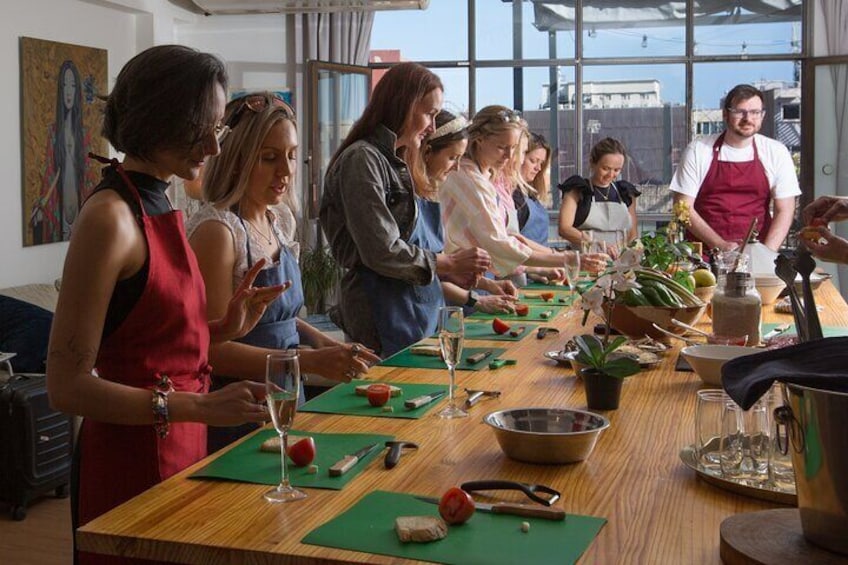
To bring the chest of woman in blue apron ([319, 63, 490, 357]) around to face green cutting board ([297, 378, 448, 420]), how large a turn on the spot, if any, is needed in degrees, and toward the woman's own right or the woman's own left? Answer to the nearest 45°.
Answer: approximately 90° to the woman's own right

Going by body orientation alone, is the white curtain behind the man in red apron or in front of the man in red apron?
behind

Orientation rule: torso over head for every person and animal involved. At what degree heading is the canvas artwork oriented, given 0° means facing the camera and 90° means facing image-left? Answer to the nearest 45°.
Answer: approximately 315°

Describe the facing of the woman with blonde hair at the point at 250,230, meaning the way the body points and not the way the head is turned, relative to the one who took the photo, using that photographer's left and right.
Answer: facing the viewer and to the right of the viewer

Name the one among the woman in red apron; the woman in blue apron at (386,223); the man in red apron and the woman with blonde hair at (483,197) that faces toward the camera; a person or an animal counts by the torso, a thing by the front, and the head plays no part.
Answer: the man in red apron

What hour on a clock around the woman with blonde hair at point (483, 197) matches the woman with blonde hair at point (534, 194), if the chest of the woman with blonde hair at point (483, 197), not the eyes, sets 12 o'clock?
the woman with blonde hair at point (534, 194) is roughly at 9 o'clock from the woman with blonde hair at point (483, 197).

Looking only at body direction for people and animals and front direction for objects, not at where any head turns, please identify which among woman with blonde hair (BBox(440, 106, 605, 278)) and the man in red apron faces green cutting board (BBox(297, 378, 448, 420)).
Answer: the man in red apron

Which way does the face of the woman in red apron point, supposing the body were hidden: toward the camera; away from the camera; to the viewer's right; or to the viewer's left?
to the viewer's right

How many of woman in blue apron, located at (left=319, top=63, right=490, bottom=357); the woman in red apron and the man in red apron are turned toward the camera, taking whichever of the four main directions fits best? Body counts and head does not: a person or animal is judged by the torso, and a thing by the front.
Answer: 1

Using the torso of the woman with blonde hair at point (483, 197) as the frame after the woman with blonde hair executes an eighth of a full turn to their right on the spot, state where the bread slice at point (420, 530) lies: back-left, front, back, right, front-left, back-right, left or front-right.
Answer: front-right

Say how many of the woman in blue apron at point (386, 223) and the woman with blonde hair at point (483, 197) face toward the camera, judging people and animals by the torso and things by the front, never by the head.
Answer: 0

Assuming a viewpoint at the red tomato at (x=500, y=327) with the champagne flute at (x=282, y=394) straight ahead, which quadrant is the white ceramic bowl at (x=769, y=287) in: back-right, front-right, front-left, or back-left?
back-left

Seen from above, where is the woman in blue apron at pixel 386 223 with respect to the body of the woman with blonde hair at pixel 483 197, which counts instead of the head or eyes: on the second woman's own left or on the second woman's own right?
on the second woman's own right

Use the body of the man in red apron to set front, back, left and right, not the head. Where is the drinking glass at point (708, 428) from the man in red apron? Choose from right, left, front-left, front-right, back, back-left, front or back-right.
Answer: front

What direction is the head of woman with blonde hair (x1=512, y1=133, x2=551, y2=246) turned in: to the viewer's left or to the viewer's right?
to the viewer's right

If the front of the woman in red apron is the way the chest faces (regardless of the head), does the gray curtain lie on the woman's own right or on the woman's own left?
on the woman's own left

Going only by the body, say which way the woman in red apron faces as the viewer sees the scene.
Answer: to the viewer's right

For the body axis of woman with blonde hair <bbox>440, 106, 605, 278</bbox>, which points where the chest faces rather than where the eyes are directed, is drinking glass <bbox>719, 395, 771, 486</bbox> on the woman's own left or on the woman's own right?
on the woman's own right

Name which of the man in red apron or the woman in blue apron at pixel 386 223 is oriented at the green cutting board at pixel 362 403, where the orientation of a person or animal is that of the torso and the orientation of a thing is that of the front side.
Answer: the man in red apron

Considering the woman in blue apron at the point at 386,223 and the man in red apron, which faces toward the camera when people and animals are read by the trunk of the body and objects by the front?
the man in red apron

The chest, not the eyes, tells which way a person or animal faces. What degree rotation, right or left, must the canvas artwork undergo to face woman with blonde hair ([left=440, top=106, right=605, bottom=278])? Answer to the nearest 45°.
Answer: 0° — it already faces them

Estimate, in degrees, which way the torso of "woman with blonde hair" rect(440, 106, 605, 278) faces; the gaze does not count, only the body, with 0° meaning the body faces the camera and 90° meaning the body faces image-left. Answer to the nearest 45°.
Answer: approximately 270°

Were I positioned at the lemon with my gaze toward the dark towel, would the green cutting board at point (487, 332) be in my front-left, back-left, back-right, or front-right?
front-right

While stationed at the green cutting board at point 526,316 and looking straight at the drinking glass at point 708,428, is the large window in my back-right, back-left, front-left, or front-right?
back-left
